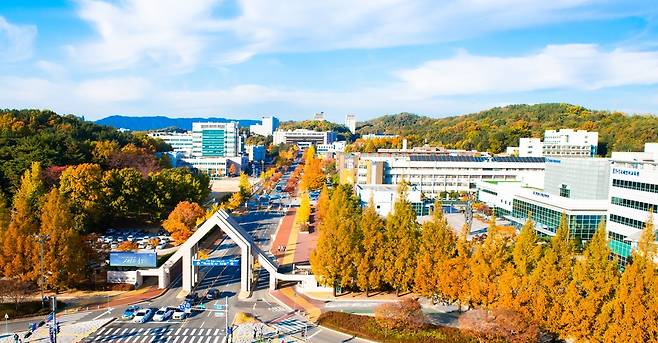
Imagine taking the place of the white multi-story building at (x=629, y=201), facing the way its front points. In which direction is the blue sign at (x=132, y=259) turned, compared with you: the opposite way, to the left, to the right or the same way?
to the left

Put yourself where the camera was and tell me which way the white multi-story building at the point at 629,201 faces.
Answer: facing the viewer and to the left of the viewer

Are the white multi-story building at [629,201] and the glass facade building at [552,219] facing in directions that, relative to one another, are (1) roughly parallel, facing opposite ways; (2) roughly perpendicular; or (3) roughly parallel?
roughly parallel

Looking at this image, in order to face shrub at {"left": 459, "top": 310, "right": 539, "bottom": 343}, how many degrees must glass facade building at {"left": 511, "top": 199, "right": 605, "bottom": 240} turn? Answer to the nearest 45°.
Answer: approximately 45° to its left

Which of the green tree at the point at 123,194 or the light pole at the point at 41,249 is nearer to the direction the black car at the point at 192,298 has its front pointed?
the light pole

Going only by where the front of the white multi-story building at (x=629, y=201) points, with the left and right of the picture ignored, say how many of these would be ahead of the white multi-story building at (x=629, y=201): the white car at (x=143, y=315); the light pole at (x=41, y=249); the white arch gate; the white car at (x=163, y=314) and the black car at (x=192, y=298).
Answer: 5

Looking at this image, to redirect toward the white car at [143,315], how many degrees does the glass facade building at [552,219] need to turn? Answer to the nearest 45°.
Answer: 0° — it already faces it

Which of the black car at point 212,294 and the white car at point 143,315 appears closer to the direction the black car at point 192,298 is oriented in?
the white car

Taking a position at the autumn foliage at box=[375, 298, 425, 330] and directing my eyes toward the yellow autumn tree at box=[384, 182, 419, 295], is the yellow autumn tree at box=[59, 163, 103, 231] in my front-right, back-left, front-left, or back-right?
front-left

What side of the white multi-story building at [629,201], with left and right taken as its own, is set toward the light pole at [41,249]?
front

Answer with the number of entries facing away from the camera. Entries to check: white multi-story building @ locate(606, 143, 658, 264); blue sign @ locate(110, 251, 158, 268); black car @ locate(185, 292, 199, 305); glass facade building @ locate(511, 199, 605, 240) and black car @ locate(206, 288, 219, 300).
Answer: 0

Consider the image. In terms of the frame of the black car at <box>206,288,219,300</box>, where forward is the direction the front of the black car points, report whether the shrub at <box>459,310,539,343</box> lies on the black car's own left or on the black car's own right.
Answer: on the black car's own left

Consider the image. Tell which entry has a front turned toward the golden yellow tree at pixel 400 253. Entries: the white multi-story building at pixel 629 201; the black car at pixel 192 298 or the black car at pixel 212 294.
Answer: the white multi-story building

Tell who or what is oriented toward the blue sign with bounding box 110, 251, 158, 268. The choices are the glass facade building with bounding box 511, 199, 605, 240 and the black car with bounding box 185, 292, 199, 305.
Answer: the glass facade building

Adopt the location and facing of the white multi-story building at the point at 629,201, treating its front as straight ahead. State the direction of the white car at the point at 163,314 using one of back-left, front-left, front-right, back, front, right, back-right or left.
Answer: front

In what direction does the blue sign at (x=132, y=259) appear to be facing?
toward the camera

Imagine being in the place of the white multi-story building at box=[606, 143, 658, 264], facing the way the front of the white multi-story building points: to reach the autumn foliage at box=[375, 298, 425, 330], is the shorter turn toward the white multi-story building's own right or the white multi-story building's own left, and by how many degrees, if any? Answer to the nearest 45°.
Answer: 0° — it already faces it

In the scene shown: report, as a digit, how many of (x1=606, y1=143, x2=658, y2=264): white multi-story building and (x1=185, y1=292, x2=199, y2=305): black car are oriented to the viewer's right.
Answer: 0

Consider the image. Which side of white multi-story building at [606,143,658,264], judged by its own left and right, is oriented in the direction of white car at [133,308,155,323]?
front

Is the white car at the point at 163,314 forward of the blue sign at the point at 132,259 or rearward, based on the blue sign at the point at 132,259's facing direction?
forward

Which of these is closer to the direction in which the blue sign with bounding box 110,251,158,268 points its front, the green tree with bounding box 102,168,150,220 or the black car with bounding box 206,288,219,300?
the black car

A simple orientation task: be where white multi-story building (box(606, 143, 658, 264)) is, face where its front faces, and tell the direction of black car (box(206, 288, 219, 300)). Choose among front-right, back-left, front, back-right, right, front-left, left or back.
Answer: front
